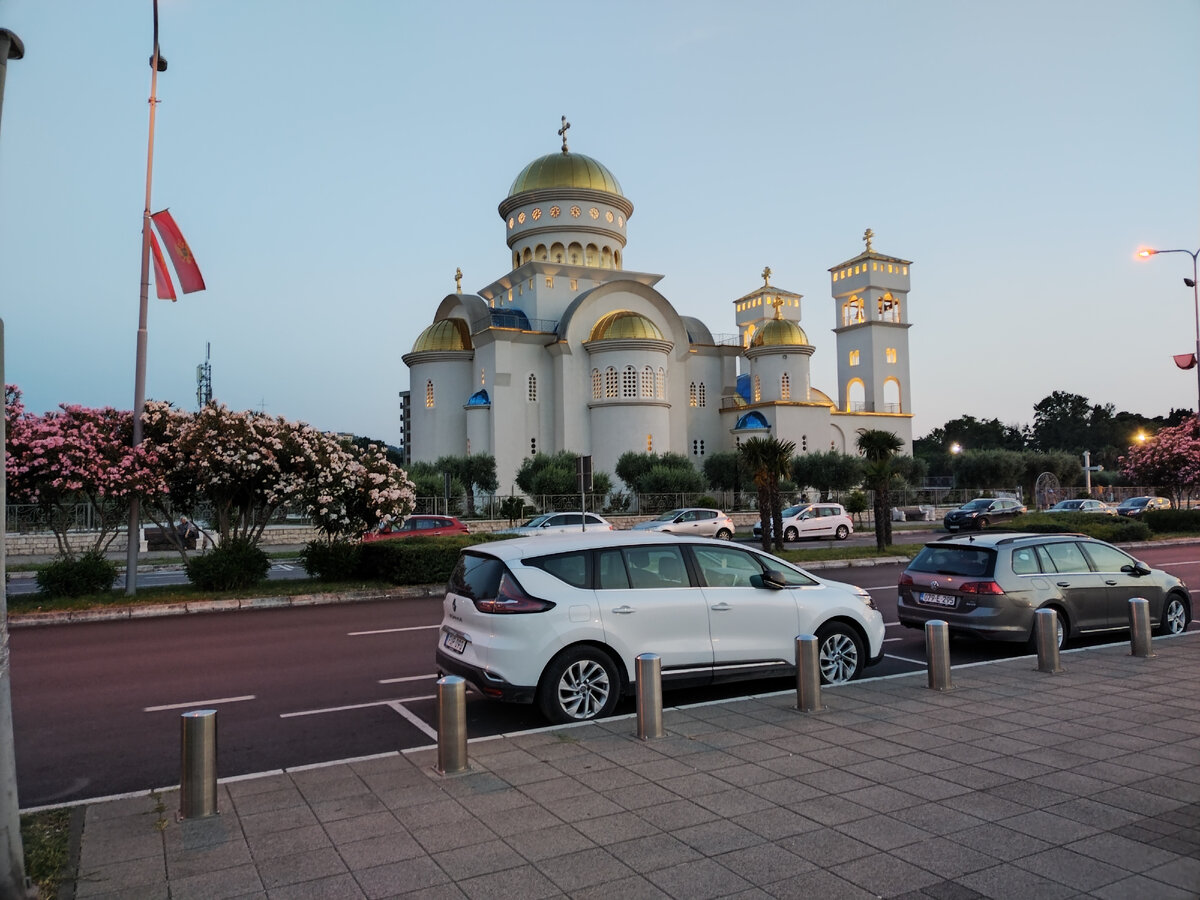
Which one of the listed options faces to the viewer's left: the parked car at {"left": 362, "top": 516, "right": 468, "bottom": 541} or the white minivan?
the parked car

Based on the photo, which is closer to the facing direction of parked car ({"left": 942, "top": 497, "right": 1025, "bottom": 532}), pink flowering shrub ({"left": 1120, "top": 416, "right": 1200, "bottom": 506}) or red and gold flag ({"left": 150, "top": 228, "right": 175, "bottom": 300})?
the red and gold flag

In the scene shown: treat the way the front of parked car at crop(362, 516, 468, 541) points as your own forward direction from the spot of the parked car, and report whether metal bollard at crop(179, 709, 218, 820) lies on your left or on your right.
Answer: on your left

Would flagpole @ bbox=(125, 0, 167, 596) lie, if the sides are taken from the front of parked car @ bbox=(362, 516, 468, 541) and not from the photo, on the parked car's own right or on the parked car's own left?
on the parked car's own left

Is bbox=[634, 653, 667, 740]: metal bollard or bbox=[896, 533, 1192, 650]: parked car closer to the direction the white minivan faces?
the parked car

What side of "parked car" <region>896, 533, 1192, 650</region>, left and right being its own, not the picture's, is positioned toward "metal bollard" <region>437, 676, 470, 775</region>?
back

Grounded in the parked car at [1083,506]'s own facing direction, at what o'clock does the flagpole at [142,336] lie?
The flagpole is roughly at 11 o'clock from the parked car.

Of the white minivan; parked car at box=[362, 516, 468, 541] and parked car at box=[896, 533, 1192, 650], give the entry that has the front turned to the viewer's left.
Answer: parked car at box=[362, 516, 468, 541]

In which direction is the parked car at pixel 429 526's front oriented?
to the viewer's left

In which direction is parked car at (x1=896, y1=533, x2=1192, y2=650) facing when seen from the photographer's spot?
facing away from the viewer and to the right of the viewer

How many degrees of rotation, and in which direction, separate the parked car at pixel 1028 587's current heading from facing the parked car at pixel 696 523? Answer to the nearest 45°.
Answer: approximately 90° to its left
